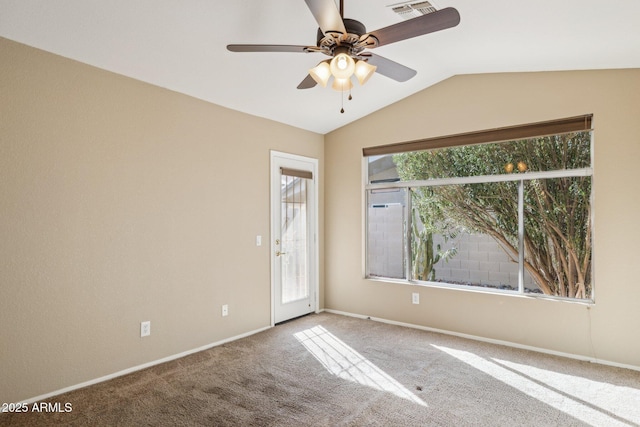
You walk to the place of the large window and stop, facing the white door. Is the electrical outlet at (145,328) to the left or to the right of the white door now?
left

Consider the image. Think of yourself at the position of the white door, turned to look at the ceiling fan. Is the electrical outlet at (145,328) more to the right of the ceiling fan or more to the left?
right

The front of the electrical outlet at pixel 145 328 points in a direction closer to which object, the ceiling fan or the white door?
the ceiling fan

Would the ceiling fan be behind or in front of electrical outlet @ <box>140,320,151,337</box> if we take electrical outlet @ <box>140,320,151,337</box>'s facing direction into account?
in front

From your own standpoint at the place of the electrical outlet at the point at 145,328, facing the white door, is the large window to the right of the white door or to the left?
right

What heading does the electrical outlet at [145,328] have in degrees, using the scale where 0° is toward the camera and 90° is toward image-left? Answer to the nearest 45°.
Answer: approximately 315°

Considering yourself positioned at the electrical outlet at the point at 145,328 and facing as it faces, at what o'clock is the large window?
The large window is roughly at 11 o'clock from the electrical outlet.

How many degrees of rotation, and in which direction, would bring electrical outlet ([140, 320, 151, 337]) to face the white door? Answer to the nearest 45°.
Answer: approximately 90° to its left
